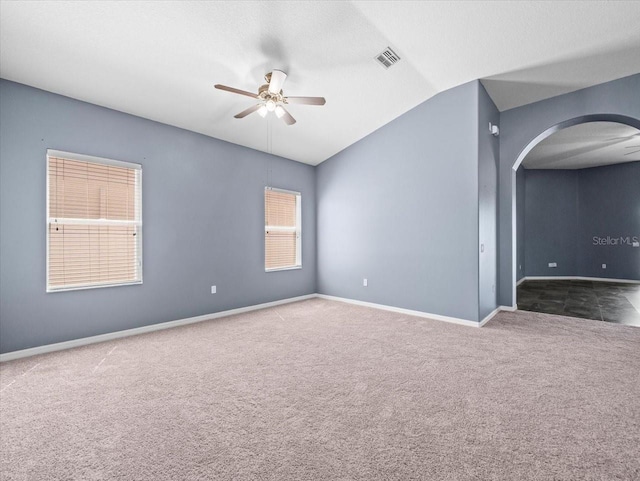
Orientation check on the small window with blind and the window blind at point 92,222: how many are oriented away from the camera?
0

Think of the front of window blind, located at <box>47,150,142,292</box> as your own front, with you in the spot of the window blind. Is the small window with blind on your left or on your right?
on your left

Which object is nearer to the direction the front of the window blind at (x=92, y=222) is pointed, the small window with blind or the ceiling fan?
the ceiling fan

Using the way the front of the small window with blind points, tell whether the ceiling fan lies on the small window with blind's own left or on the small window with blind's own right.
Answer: on the small window with blind's own right

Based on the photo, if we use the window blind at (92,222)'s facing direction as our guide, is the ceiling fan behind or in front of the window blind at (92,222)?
in front

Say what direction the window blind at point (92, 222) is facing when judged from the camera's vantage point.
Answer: facing the viewer and to the right of the viewer

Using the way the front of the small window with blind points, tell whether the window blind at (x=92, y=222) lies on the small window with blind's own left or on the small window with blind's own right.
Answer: on the small window with blind's own right
